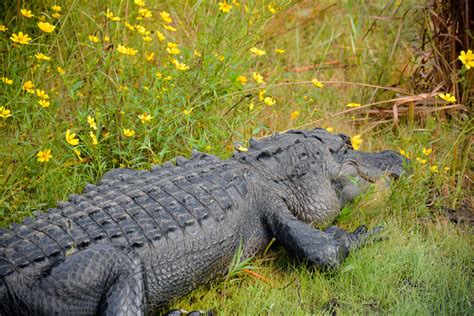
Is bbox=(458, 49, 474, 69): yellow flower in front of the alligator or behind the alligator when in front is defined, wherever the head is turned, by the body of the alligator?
in front

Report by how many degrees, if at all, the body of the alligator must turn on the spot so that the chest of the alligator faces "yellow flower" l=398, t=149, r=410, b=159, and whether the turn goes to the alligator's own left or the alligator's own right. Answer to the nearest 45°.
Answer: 0° — it already faces it

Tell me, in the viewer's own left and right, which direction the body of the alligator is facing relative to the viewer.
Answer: facing away from the viewer and to the right of the viewer

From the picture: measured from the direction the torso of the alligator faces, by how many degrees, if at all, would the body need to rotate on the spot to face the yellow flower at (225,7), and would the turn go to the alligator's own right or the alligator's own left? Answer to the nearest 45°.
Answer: approximately 45° to the alligator's own left

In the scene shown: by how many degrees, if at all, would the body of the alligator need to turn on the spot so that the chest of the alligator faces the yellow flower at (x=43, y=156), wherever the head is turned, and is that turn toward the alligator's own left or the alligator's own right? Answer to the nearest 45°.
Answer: approximately 135° to the alligator's own left

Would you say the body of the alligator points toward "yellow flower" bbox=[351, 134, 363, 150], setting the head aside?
yes

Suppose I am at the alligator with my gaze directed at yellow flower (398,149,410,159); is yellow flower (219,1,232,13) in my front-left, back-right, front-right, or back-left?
front-left

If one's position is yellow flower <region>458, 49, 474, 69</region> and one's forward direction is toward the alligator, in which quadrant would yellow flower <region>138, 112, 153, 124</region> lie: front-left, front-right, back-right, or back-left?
front-right
